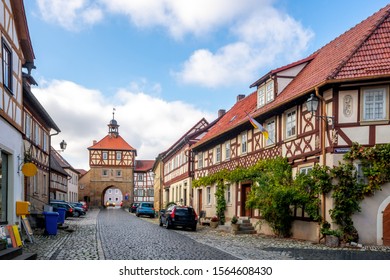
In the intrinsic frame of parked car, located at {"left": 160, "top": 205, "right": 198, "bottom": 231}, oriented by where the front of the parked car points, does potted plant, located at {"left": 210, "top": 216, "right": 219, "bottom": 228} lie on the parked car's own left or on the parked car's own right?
on the parked car's own right

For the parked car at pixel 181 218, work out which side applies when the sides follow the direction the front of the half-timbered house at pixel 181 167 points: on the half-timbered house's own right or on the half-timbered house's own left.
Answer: on the half-timbered house's own left

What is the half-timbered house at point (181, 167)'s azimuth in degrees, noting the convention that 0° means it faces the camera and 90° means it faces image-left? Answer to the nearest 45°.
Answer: approximately 45°

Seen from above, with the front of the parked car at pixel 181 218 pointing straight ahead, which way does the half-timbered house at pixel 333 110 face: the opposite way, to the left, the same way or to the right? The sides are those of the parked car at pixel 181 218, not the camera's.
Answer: to the left

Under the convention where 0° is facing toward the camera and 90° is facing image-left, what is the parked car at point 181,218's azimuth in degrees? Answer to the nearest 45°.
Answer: approximately 135°

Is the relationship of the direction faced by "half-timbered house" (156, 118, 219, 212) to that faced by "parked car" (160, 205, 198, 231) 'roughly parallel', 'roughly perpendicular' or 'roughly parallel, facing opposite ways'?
roughly perpendicular

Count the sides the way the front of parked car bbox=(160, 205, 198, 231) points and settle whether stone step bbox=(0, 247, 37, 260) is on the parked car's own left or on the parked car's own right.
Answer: on the parked car's own left

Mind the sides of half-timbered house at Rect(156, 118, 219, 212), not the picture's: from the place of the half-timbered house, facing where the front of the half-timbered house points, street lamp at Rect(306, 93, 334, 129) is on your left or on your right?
on your left

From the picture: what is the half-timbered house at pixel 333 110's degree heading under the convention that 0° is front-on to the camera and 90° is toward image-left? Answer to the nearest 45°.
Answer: approximately 45°

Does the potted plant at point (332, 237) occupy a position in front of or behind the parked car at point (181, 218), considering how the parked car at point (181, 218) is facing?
behind
